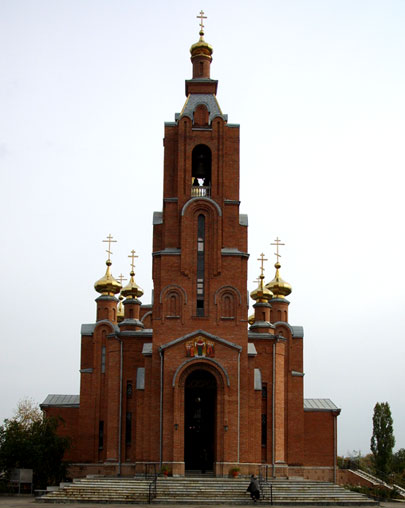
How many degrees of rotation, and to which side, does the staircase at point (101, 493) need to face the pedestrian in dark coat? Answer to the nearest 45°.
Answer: approximately 90° to its left

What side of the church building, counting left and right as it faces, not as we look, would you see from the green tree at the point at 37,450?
right

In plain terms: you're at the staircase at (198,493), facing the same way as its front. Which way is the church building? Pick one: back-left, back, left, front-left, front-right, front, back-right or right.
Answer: back

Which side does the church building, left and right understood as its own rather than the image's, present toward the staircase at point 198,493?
front

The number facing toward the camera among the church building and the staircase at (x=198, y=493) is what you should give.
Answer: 2

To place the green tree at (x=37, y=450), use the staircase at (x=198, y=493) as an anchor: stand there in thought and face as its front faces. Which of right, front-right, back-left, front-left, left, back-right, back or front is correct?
back-right

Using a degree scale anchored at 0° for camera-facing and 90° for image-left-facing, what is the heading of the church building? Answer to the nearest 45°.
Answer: approximately 0°
